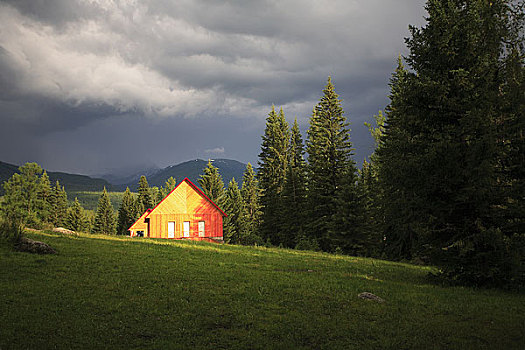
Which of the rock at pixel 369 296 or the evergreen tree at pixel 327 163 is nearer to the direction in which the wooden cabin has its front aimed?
the rock

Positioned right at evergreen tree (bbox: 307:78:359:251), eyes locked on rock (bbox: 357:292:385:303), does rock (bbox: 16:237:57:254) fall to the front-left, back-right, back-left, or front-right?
front-right

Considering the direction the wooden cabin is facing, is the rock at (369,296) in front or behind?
in front

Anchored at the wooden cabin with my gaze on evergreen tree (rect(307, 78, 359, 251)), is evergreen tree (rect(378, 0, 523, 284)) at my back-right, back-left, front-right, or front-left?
front-right

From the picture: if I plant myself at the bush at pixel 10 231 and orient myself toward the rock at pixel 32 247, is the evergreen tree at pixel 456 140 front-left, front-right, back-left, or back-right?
front-left

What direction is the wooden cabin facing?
toward the camera

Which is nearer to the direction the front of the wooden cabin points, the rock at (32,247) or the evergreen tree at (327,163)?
the rock

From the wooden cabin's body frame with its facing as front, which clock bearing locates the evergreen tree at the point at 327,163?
The evergreen tree is roughly at 10 o'clock from the wooden cabin.

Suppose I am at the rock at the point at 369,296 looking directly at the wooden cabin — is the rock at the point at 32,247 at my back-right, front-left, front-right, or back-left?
front-left

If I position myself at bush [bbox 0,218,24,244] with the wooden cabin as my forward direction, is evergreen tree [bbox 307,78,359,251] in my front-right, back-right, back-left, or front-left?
front-right

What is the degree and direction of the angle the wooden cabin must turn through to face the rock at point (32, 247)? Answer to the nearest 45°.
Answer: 0° — it already faces it

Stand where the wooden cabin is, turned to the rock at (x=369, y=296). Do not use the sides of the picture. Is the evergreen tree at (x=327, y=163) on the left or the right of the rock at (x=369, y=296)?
left

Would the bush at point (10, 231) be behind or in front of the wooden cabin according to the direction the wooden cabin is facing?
in front

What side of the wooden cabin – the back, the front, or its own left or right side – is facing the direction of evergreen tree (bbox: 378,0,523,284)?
front
